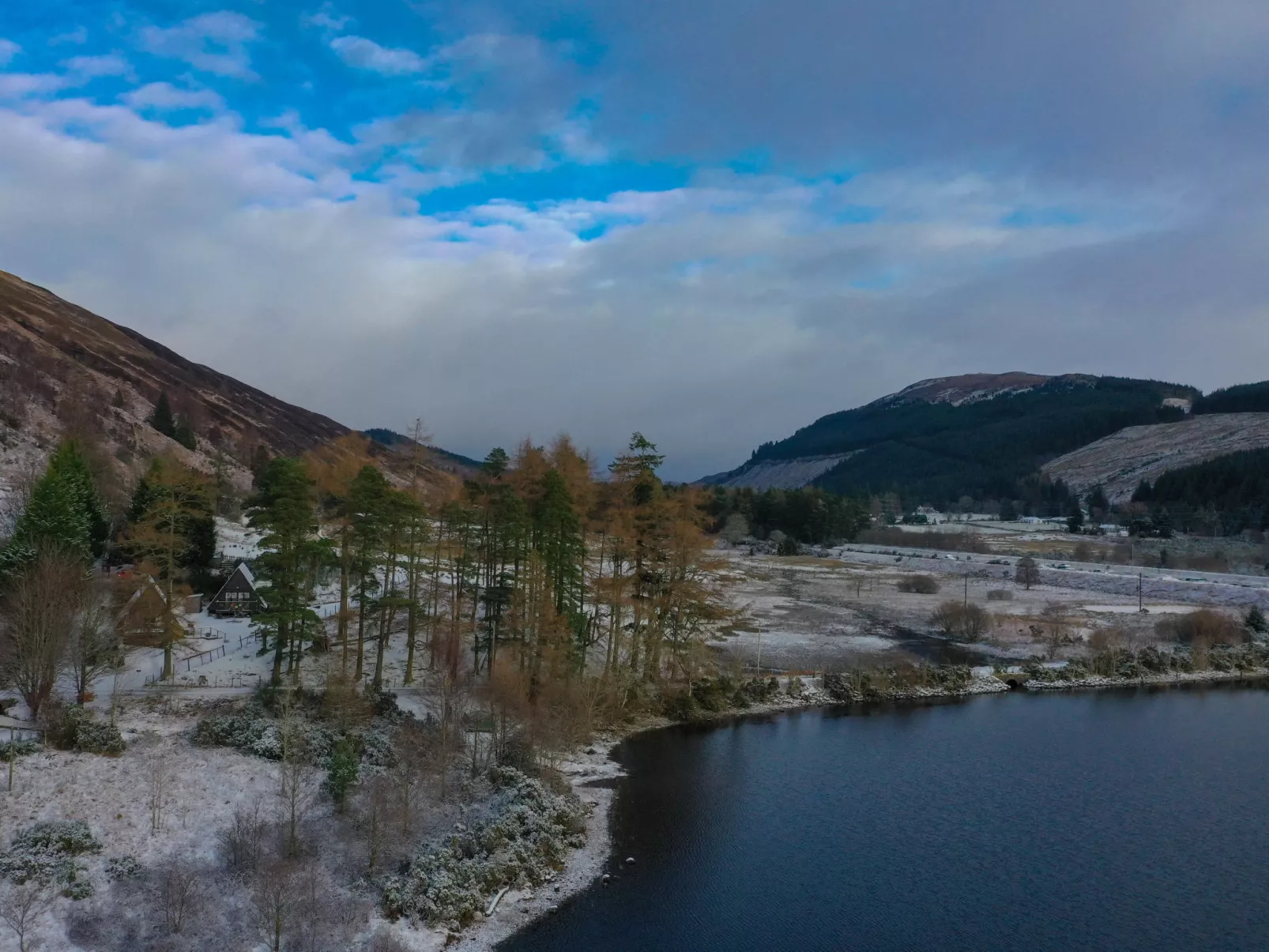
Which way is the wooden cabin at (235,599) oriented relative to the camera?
toward the camera

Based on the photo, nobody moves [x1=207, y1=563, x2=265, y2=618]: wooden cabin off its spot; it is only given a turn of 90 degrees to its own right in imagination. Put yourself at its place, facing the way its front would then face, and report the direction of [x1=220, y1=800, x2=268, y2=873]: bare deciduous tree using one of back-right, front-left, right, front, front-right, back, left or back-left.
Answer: left

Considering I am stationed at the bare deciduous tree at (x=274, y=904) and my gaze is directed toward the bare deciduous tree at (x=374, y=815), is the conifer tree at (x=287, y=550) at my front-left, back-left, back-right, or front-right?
front-left

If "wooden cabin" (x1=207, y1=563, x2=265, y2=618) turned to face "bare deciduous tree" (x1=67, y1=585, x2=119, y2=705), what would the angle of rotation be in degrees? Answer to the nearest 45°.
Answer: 0° — it already faces it

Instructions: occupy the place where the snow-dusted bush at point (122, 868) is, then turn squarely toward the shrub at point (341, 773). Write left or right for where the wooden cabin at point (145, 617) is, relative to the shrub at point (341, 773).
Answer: left

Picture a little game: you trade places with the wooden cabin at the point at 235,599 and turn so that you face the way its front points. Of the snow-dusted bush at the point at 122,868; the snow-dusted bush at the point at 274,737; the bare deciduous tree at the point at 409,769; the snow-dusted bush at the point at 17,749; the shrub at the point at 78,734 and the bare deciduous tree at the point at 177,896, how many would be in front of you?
6

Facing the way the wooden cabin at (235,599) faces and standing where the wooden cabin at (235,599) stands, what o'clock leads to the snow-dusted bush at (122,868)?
The snow-dusted bush is roughly at 12 o'clock from the wooden cabin.

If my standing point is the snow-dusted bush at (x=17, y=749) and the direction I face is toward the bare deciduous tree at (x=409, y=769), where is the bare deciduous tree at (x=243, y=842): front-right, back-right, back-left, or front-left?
front-right

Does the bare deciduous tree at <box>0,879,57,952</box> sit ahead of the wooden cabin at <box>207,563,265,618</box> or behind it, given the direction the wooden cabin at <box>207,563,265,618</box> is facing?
ahead

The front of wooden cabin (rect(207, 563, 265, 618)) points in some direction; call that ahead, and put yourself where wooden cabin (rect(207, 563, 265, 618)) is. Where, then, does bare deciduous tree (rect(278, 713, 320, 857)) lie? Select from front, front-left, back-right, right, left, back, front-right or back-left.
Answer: front

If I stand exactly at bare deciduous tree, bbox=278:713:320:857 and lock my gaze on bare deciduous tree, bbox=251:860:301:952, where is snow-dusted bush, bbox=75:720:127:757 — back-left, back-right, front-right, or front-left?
back-right

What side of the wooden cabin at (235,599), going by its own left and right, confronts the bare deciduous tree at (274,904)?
front

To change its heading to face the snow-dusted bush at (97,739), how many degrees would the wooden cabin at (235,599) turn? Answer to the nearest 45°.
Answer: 0° — it already faces it

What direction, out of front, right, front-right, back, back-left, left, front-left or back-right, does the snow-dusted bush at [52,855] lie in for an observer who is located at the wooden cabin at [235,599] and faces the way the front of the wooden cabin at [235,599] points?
front

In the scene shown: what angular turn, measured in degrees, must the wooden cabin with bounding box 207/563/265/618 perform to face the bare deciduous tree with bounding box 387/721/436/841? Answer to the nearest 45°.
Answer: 0° — it already faces it
